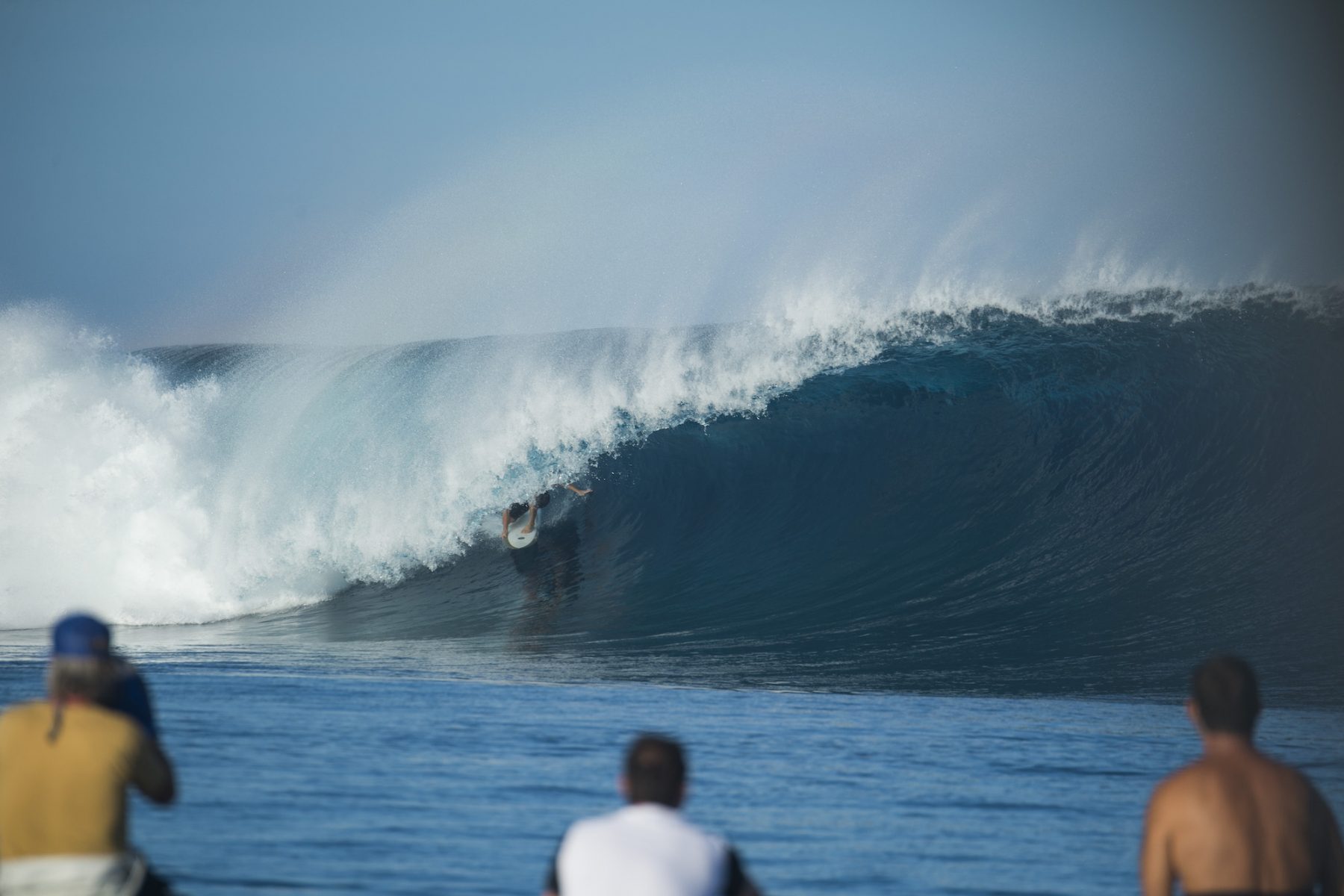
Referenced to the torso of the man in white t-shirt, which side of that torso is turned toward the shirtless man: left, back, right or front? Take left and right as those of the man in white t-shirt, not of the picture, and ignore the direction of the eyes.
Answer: right

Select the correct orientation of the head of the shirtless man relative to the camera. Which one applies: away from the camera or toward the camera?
away from the camera

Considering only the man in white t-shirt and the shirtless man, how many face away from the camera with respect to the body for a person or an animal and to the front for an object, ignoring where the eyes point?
2

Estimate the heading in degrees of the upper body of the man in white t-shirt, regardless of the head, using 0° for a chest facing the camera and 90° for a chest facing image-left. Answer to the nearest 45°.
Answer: approximately 180°

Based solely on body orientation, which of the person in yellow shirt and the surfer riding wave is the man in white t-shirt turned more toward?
the surfer riding wave

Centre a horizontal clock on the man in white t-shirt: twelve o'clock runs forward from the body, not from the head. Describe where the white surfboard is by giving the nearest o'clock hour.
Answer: The white surfboard is roughly at 12 o'clock from the man in white t-shirt.

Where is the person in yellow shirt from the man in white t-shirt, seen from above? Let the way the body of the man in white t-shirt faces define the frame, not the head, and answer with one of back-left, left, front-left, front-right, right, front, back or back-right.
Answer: left

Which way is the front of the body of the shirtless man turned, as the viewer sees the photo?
away from the camera

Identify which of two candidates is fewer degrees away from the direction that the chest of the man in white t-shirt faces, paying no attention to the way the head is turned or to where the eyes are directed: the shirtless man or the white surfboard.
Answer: the white surfboard

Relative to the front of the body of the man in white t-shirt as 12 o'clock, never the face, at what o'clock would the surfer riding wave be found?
The surfer riding wave is roughly at 12 o'clock from the man in white t-shirt.

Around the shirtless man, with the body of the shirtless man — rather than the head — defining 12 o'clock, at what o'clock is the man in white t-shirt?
The man in white t-shirt is roughly at 8 o'clock from the shirtless man.

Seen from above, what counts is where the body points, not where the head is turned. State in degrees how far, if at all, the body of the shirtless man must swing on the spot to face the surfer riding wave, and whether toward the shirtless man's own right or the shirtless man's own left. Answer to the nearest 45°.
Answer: approximately 45° to the shirtless man's own left
